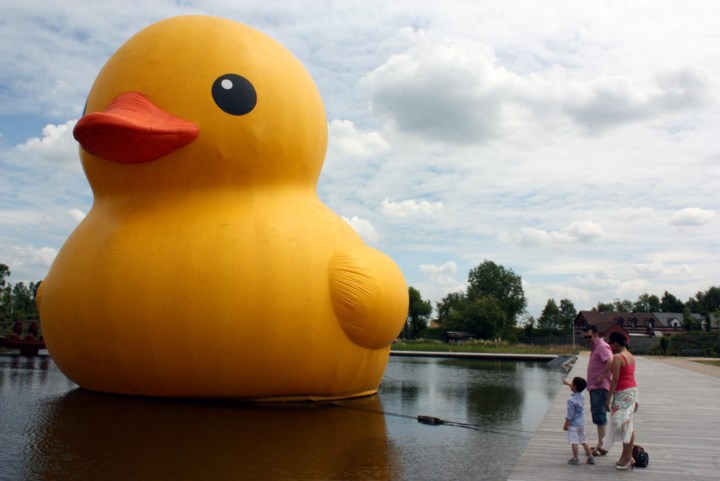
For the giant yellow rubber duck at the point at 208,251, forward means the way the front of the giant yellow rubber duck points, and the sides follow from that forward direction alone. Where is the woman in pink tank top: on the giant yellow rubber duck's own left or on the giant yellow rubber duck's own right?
on the giant yellow rubber duck's own left

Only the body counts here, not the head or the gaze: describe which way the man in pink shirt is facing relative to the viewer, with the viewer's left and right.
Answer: facing the viewer and to the left of the viewer

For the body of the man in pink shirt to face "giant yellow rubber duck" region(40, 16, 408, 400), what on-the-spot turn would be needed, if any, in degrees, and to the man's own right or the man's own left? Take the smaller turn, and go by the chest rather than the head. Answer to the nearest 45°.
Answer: approximately 45° to the man's own right

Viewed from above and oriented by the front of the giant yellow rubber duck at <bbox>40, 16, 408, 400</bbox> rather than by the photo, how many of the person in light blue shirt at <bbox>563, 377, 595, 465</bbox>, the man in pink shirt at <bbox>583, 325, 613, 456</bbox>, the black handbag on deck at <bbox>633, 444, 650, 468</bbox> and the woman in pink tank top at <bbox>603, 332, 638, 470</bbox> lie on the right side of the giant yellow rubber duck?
0

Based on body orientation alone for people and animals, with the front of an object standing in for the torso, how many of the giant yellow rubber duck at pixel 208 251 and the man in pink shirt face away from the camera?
0

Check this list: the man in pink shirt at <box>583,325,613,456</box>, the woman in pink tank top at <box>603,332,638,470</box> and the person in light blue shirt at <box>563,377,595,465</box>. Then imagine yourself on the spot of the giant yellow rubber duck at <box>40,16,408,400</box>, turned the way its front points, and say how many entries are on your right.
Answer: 0

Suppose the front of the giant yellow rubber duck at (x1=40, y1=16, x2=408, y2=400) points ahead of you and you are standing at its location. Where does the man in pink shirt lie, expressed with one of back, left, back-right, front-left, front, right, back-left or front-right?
left

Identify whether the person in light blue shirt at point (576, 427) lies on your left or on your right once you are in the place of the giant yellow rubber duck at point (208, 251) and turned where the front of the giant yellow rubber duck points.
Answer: on your left

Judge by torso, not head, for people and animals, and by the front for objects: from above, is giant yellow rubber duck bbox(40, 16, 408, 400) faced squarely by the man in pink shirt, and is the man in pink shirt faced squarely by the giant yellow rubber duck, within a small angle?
no
